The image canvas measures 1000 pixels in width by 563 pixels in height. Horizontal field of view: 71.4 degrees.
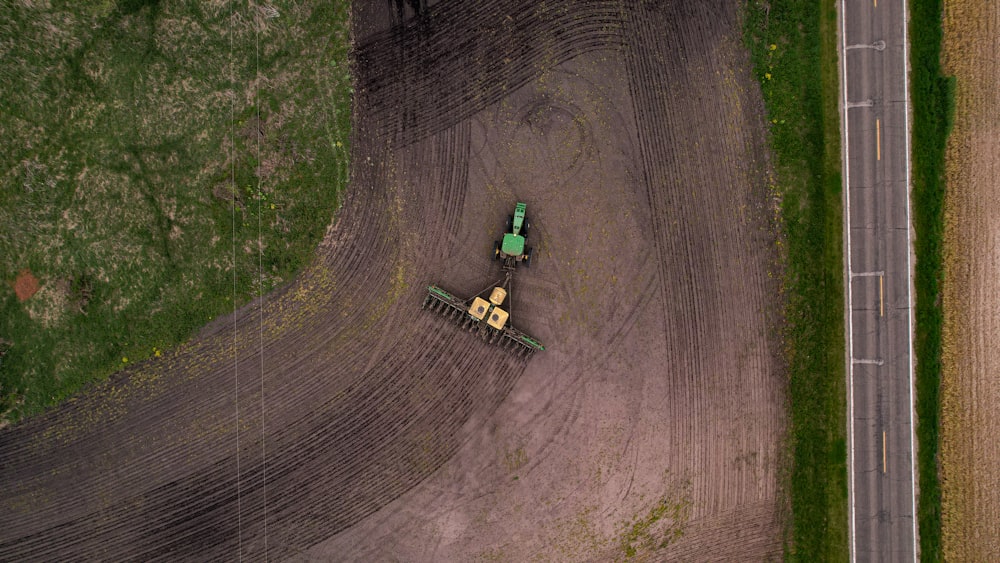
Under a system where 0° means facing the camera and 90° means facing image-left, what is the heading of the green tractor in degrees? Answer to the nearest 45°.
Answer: approximately 180°
